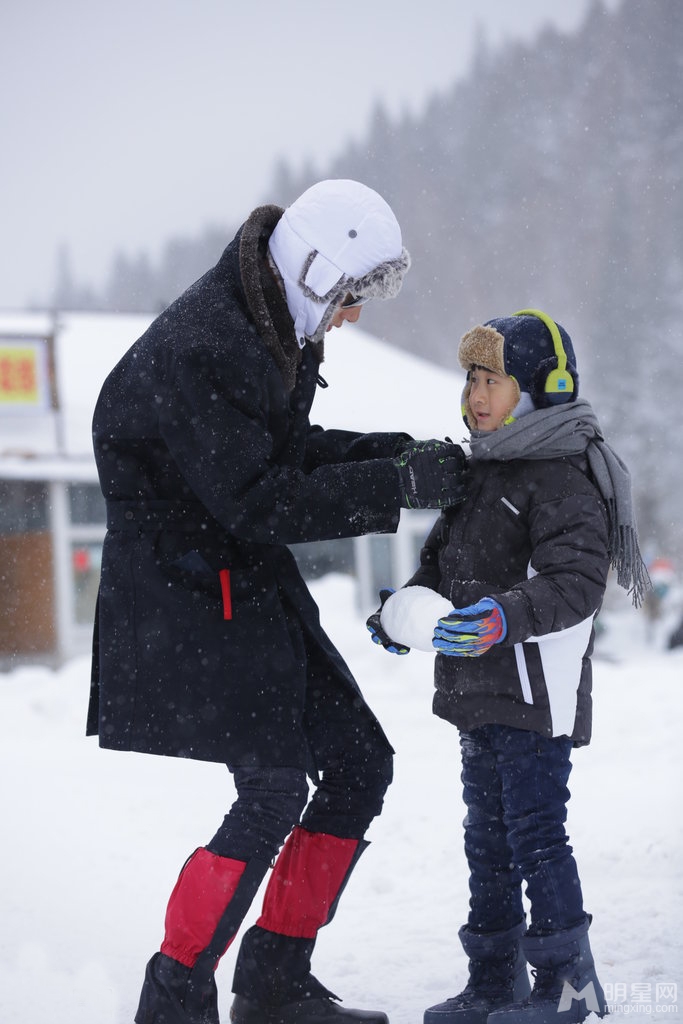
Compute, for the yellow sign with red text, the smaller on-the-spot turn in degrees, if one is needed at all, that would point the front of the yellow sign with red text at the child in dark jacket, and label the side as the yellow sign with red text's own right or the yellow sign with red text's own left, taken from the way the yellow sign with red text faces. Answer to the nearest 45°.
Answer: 0° — it already faces them

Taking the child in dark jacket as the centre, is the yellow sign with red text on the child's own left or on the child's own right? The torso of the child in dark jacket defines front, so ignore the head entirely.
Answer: on the child's own right

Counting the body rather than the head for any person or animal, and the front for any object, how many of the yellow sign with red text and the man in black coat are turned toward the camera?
1

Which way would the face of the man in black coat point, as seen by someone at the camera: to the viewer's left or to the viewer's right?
to the viewer's right

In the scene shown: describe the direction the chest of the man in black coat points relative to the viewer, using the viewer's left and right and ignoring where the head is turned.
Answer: facing to the right of the viewer

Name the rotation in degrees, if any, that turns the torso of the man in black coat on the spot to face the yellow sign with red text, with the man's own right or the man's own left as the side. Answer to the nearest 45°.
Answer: approximately 90° to the man's own left

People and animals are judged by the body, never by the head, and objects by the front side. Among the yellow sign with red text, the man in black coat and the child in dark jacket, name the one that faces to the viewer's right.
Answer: the man in black coat

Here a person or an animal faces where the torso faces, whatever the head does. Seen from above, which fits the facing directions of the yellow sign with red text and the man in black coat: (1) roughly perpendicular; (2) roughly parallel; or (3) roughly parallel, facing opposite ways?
roughly perpendicular
